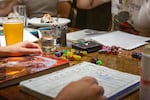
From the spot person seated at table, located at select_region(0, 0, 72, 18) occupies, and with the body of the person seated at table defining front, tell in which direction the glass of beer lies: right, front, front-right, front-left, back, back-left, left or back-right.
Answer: front

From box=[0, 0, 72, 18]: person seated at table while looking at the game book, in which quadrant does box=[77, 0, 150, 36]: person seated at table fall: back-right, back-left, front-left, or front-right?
front-left

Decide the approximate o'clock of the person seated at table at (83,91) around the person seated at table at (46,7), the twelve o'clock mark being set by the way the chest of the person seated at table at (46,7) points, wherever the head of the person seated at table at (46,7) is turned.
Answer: the person seated at table at (83,91) is roughly at 12 o'clock from the person seated at table at (46,7).

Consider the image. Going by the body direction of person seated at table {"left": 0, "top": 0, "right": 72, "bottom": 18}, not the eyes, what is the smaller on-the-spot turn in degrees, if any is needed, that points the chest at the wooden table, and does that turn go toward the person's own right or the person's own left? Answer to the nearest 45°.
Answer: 0° — they already face it

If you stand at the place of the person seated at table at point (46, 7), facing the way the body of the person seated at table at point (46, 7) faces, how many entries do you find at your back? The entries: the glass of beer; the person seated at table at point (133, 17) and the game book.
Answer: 0

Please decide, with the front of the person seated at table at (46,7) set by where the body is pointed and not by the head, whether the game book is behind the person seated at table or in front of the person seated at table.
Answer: in front

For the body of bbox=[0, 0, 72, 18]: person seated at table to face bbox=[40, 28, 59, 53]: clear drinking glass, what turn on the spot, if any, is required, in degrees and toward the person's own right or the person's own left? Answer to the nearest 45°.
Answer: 0° — they already face it

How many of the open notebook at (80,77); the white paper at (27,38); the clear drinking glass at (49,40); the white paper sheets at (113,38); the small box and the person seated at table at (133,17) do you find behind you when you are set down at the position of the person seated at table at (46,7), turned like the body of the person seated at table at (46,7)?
0

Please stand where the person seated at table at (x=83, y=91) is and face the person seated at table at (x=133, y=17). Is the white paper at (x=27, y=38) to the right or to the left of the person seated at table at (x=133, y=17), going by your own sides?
left

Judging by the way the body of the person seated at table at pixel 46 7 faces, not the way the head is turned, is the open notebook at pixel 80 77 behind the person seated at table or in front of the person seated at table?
in front

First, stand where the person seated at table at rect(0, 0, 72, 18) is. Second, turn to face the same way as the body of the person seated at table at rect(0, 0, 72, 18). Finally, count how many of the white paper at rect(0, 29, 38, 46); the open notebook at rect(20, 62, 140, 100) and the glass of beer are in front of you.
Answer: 3

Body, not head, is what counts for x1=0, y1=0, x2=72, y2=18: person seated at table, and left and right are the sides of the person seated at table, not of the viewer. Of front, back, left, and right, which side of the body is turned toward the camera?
front
